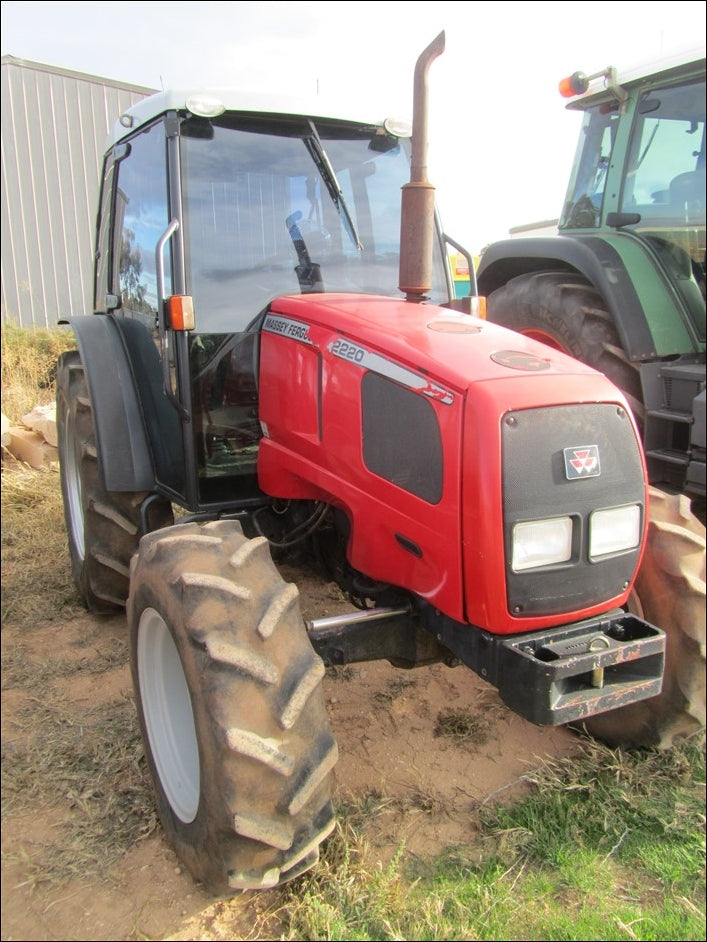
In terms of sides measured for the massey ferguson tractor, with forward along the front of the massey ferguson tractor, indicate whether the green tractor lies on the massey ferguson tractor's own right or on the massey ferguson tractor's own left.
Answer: on the massey ferguson tractor's own left

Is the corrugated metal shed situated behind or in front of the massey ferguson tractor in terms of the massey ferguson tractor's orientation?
behind

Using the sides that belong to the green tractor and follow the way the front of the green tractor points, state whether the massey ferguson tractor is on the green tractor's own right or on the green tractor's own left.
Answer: on the green tractor's own right

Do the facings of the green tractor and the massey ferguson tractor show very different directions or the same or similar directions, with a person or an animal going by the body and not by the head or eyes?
same or similar directions

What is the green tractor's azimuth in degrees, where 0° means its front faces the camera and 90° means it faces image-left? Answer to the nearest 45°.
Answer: approximately 315°

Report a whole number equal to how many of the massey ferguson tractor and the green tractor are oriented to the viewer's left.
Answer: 0

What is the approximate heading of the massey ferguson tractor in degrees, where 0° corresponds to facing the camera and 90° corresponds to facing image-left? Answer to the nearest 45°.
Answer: approximately 315°
